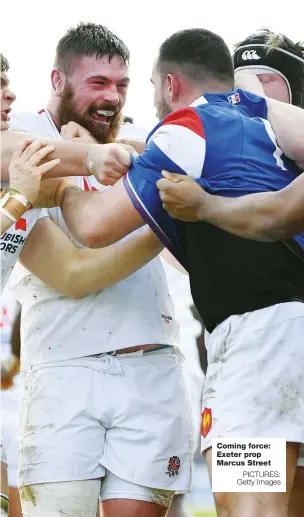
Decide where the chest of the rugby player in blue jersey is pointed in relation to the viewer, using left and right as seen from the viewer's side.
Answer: facing away from the viewer and to the left of the viewer

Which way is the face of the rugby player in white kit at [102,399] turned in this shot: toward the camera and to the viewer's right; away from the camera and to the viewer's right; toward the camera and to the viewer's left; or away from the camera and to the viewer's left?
toward the camera and to the viewer's right

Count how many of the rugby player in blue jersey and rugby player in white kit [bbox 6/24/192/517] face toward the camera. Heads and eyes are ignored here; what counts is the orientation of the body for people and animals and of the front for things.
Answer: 1

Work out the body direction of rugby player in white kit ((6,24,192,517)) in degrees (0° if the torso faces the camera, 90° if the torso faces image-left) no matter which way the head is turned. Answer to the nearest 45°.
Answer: approximately 0°

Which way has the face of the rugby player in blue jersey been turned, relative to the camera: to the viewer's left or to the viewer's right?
to the viewer's left
